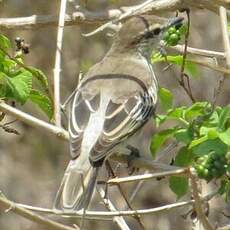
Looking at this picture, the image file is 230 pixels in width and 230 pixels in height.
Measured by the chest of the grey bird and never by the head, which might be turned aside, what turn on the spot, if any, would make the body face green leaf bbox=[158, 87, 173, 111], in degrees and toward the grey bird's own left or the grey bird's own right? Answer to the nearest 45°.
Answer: approximately 90° to the grey bird's own right

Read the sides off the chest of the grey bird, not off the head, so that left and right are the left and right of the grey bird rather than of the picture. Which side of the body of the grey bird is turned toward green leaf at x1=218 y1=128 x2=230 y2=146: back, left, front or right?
right

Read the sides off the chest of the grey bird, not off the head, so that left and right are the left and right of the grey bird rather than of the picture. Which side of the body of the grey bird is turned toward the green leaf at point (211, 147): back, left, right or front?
right

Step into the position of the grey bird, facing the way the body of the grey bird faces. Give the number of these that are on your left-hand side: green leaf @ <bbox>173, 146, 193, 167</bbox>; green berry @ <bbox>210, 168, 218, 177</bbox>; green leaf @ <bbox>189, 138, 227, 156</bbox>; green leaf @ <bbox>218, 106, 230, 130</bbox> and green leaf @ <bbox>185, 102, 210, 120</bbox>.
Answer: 0

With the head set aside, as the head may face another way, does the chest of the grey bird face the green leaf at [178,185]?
no

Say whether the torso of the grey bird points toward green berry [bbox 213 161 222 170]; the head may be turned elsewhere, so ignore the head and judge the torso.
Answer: no

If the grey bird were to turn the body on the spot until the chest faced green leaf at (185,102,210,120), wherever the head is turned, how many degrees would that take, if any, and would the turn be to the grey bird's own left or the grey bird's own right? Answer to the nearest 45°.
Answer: approximately 90° to the grey bird's own right

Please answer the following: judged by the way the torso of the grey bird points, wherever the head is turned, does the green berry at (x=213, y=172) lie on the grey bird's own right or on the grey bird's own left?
on the grey bird's own right

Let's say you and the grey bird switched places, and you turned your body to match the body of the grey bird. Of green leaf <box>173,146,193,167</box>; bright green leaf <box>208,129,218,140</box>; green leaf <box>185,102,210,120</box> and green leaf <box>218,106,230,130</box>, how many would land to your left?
0

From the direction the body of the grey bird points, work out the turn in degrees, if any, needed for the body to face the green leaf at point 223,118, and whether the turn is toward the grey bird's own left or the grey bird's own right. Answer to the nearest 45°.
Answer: approximately 90° to the grey bird's own right

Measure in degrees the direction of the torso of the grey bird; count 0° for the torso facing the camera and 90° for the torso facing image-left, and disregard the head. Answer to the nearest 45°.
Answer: approximately 225°
